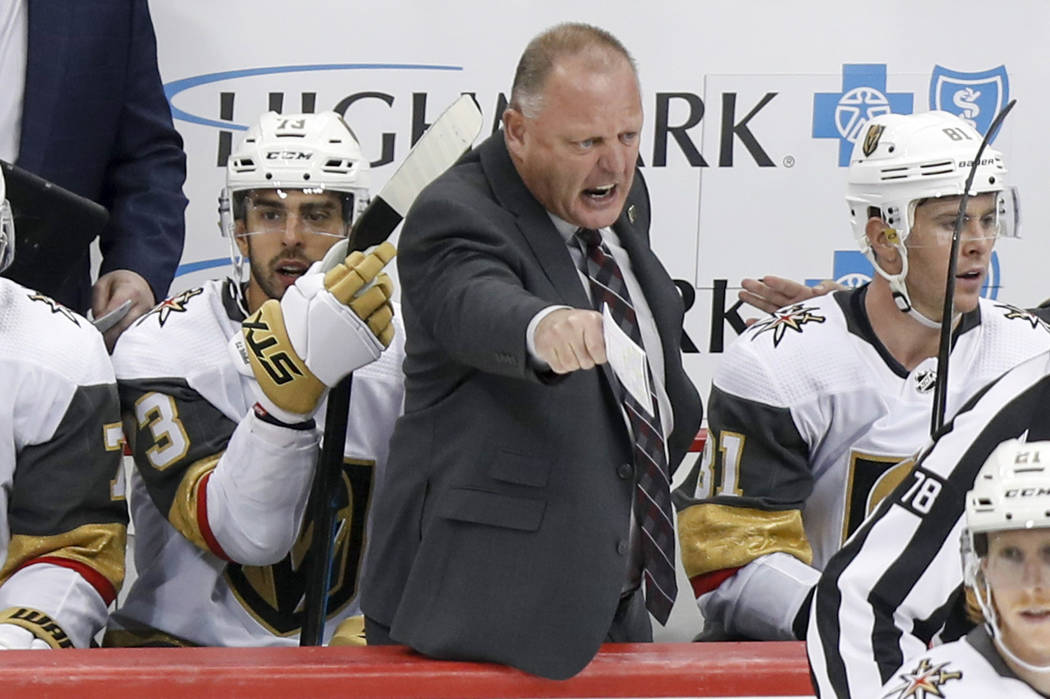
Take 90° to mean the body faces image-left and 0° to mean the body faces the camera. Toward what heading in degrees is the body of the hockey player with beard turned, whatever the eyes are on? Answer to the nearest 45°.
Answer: approximately 315°
